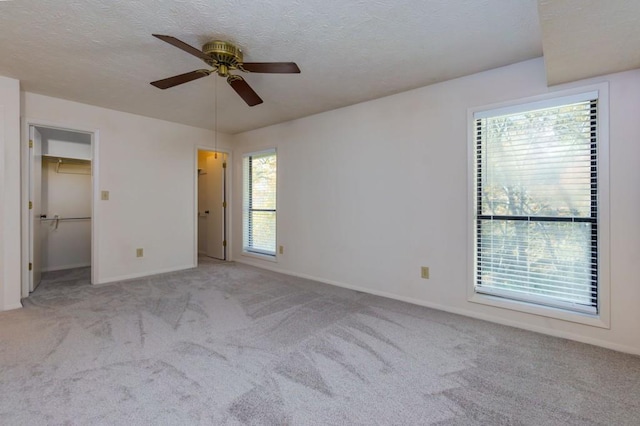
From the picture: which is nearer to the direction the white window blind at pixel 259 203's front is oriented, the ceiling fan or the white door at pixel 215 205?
the ceiling fan

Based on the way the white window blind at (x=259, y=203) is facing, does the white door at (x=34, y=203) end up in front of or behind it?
in front

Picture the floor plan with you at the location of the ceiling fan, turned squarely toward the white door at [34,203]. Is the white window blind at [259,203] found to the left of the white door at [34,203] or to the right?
right

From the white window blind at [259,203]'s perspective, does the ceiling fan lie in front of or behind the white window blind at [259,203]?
in front

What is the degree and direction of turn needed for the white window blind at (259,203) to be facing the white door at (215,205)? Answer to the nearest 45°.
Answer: approximately 90° to its right

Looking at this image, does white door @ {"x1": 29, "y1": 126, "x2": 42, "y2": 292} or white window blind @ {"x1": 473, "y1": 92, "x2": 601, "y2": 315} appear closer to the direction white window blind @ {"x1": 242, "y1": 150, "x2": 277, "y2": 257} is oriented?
the white door

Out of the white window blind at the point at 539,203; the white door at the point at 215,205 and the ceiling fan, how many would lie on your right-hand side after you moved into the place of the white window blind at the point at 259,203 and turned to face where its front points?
1
